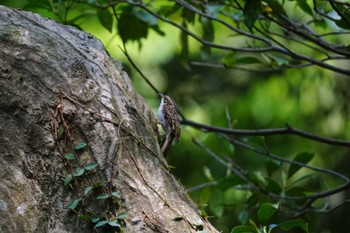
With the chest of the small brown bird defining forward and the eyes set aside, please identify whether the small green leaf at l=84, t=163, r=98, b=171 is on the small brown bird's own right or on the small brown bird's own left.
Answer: on the small brown bird's own left

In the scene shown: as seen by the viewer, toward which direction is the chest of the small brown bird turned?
to the viewer's left

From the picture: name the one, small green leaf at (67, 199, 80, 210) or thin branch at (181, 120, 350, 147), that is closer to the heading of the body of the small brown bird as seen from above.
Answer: the small green leaf

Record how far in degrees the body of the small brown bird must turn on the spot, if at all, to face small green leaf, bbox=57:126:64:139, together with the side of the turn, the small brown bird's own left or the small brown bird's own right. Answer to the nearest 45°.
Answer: approximately 45° to the small brown bird's own left

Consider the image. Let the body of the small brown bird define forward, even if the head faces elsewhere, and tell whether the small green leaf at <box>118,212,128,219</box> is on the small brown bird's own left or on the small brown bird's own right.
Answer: on the small brown bird's own left
